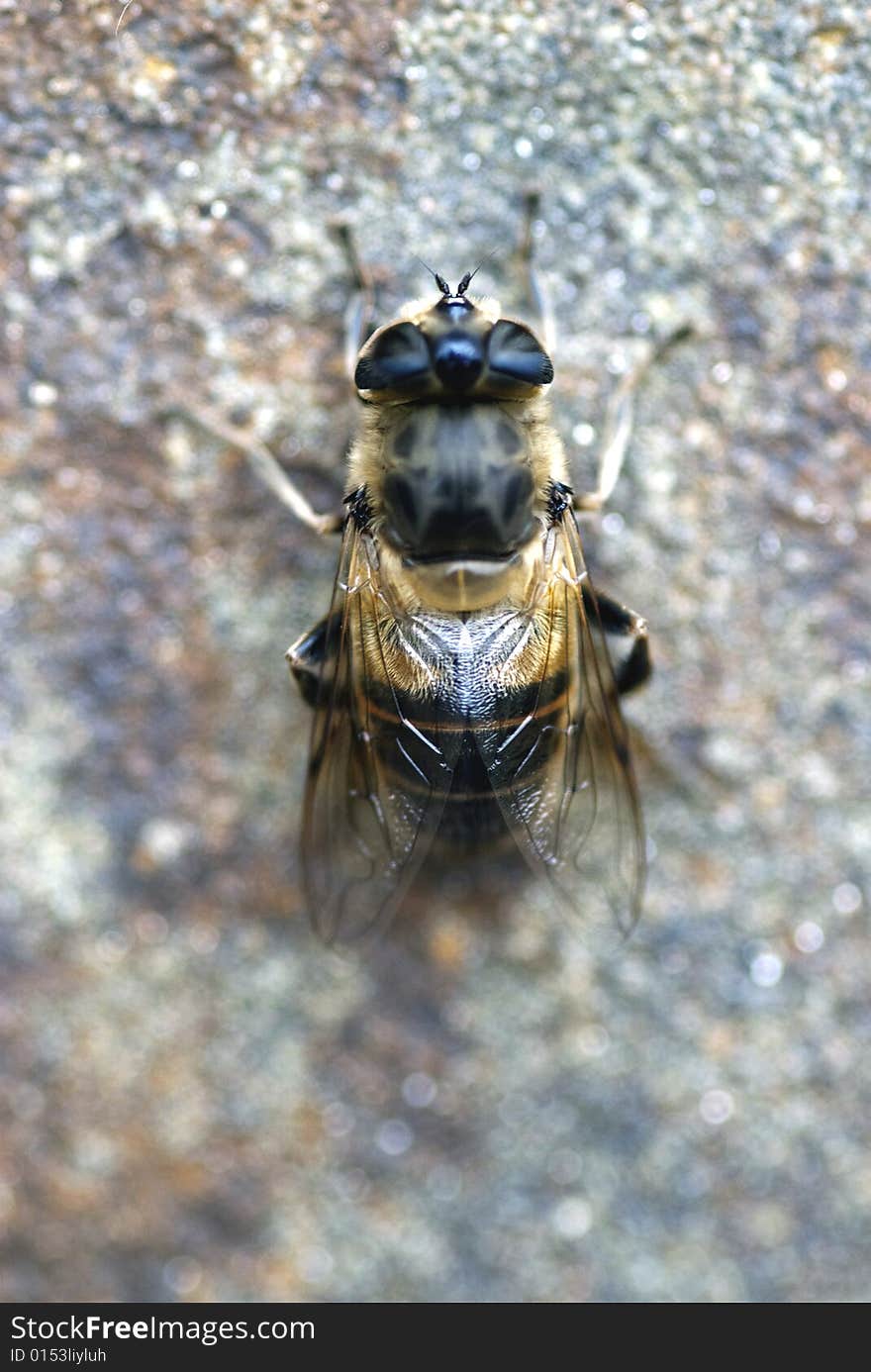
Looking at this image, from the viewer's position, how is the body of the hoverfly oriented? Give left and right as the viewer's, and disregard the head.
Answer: facing away from the viewer
